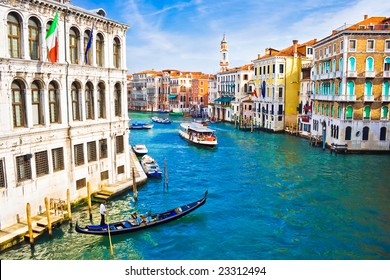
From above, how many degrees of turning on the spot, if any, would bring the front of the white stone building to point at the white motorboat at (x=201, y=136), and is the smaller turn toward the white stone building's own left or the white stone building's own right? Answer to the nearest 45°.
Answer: approximately 90° to the white stone building's own left

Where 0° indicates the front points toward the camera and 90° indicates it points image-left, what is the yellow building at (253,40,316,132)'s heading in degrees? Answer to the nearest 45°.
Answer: approximately 45°

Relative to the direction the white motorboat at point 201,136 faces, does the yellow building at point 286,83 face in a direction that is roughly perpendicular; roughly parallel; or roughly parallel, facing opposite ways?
roughly perpendicular

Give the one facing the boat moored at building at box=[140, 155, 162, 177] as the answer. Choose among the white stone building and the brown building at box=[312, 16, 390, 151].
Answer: the brown building

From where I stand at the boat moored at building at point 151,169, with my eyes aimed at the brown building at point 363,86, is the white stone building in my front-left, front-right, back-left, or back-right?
back-right

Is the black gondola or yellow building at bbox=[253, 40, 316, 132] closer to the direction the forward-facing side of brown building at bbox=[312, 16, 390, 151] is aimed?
the black gondola

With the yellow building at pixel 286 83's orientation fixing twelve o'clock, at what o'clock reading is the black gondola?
The black gondola is roughly at 11 o'clock from the yellow building.

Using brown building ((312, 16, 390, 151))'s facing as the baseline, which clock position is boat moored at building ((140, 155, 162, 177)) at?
The boat moored at building is roughly at 12 o'clock from the brown building.

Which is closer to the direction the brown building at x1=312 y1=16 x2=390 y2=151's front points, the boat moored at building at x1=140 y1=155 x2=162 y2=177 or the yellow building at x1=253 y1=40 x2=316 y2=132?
the boat moored at building
